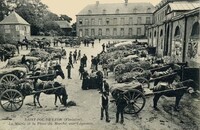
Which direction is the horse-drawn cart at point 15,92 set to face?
to the viewer's right

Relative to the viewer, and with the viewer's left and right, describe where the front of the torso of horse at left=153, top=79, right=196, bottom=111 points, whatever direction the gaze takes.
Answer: facing to the right of the viewer

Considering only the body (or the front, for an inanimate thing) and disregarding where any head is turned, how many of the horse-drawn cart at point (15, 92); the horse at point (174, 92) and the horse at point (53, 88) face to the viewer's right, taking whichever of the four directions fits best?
3

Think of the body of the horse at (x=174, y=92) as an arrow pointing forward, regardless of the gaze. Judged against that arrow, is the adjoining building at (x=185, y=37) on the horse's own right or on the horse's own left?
on the horse's own left

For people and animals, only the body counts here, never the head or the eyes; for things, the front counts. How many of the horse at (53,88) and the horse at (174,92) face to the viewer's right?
2

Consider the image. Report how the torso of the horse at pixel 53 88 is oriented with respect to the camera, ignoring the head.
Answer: to the viewer's right

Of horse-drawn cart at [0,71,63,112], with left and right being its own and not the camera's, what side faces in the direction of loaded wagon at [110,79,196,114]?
front

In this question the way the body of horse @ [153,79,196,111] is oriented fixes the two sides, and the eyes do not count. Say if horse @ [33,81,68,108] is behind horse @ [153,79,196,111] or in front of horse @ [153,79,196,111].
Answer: behind

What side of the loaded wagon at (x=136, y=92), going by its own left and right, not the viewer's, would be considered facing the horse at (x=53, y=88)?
back

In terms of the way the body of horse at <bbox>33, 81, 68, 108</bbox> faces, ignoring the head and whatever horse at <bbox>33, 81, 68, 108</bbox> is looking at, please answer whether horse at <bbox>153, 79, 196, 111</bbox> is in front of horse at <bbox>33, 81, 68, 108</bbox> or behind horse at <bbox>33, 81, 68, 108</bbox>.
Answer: in front

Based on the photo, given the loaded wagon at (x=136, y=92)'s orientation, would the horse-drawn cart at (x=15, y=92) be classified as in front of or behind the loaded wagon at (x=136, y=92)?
behind

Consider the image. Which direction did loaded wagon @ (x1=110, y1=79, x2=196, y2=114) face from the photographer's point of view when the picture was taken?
facing to the right of the viewer

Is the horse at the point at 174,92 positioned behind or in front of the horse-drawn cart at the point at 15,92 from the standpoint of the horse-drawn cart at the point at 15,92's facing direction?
in front
